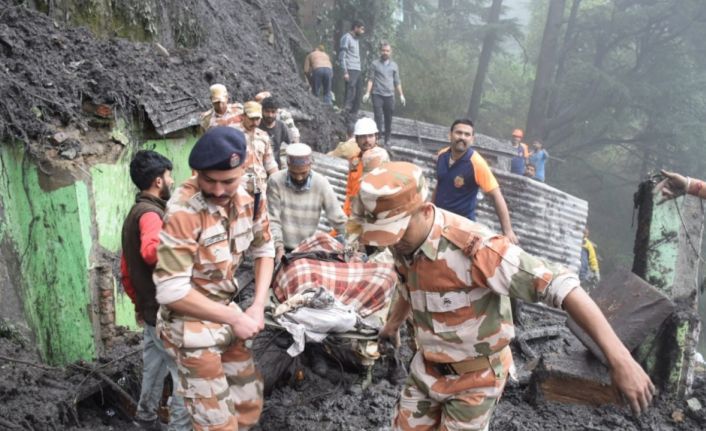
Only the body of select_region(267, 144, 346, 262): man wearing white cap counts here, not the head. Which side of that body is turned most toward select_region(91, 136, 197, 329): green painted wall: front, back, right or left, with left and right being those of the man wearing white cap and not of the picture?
right

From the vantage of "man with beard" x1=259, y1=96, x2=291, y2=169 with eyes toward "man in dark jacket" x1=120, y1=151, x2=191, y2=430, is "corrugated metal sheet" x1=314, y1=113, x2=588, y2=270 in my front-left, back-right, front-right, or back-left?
back-left

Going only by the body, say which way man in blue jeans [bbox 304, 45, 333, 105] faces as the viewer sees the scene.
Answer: away from the camera

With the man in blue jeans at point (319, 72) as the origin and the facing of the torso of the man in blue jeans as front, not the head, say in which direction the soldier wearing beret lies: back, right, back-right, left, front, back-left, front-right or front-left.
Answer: back

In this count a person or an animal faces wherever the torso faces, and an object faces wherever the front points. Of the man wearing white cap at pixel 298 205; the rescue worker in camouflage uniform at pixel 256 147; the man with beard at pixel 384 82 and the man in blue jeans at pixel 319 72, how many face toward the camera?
3

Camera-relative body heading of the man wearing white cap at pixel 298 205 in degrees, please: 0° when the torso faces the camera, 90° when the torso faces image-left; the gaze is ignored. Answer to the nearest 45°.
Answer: approximately 0°
